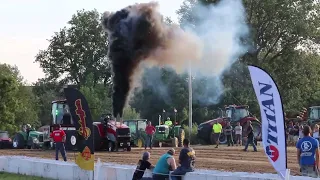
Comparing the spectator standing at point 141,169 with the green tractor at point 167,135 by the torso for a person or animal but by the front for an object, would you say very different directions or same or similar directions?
very different directions

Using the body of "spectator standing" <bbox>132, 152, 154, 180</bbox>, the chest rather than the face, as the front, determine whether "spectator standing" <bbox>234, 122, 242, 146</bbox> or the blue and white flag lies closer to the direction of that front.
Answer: the spectator standing

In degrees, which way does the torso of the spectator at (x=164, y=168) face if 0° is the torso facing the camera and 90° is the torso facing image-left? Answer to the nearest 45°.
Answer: approximately 225°

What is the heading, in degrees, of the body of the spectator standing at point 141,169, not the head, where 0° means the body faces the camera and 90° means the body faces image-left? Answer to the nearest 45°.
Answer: approximately 225°

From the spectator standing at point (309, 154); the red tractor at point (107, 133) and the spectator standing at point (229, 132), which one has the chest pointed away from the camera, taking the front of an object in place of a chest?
the spectator standing at point (309, 154)

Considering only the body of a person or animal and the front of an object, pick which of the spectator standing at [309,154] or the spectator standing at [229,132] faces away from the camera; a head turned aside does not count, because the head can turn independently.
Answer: the spectator standing at [309,154]

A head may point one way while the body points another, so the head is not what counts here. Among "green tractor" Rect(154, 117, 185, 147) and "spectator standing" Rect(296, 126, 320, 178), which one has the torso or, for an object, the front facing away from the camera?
the spectator standing

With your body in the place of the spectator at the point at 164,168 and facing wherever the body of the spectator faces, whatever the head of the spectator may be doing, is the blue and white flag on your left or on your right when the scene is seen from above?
on your right
